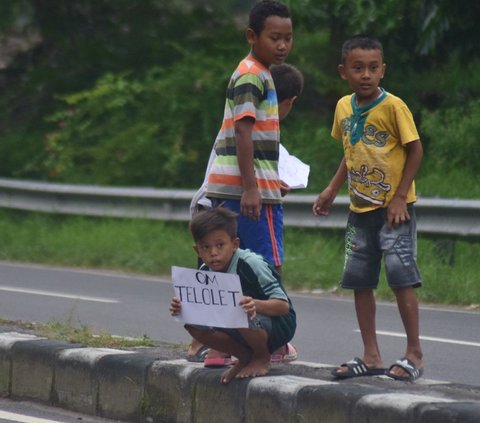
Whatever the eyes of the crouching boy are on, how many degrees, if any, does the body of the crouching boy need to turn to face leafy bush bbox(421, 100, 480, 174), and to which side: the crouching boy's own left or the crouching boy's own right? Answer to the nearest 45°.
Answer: approximately 135° to the crouching boy's own right

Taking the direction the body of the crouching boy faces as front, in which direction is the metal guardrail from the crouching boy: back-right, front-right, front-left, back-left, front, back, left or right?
back-right

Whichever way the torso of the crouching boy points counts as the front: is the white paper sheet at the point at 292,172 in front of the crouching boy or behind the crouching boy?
behind

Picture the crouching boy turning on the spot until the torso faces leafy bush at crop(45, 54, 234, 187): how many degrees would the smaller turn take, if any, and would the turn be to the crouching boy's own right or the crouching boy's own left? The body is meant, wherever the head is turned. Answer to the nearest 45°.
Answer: approximately 135° to the crouching boy's own right

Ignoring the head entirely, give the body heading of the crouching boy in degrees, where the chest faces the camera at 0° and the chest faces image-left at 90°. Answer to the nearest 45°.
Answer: approximately 45°
